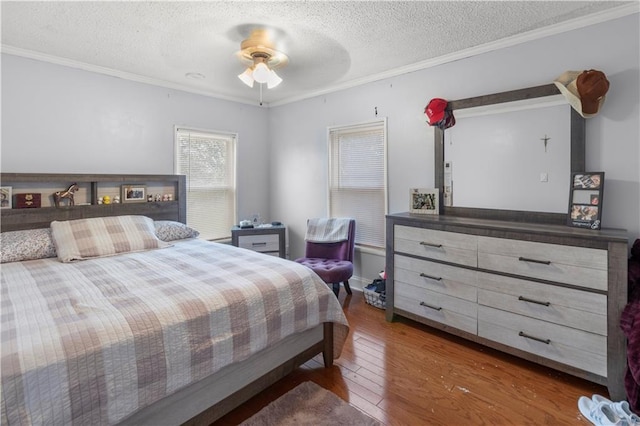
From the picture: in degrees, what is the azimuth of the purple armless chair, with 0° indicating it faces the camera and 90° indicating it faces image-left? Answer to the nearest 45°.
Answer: approximately 45°

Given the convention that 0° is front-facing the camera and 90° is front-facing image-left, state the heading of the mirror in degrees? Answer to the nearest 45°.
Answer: approximately 45°

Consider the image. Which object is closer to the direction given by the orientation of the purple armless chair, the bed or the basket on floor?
the bed

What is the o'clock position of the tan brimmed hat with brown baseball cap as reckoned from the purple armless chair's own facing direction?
The tan brimmed hat with brown baseball cap is roughly at 9 o'clock from the purple armless chair.

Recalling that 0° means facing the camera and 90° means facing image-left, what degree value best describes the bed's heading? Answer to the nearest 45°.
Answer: approximately 315°
